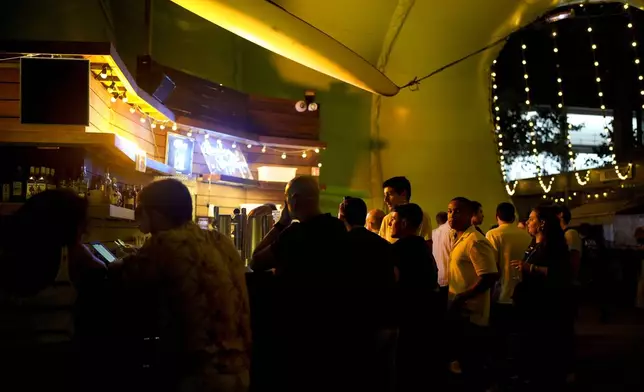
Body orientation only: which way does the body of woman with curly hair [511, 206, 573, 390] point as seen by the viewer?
to the viewer's left

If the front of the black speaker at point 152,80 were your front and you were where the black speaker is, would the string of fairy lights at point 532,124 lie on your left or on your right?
on your left

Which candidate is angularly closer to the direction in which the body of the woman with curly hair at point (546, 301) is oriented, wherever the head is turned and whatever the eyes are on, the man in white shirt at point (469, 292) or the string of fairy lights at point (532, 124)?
the man in white shirt

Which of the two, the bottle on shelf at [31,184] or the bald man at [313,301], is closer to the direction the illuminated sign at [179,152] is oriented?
the bald man

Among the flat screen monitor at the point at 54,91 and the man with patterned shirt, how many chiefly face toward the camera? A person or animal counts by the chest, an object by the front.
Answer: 1

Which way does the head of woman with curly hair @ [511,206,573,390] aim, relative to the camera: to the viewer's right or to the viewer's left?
to the viewer's left
